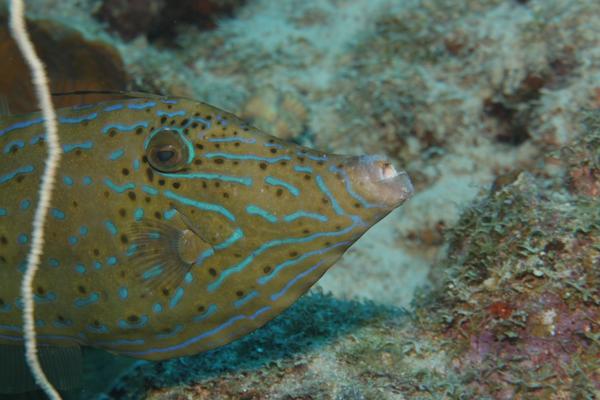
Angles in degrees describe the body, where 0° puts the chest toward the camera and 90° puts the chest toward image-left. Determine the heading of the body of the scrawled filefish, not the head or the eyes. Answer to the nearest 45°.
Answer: approximately 270°
